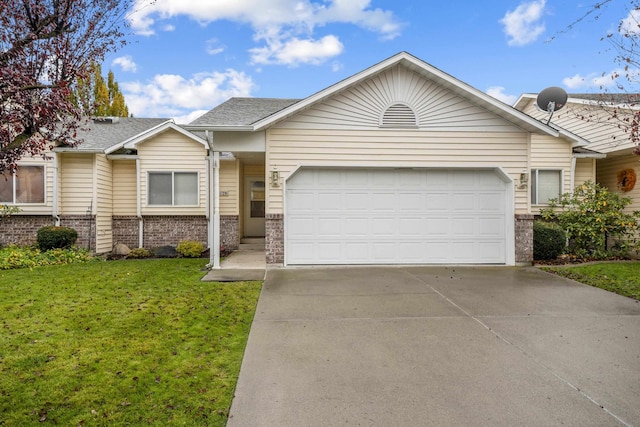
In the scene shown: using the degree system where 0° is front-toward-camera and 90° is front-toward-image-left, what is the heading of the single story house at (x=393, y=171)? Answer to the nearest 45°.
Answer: approximately 0°

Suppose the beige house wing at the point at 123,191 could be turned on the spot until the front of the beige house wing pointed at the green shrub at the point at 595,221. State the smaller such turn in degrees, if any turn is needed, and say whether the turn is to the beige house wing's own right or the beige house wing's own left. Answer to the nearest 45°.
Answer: approximately 45° to the beige house wing's own left

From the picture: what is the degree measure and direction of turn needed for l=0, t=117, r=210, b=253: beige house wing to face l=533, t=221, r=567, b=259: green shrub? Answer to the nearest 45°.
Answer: approximately 45° to its left

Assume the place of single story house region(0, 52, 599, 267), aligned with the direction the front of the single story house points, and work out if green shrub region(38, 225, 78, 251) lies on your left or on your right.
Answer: on your right

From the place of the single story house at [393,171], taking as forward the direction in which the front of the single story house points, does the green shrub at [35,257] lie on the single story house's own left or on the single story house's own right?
on the single story house's own right

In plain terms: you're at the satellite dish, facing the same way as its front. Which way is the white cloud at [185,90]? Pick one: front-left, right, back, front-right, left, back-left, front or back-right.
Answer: right

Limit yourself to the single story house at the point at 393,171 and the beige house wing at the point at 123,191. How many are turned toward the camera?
2
